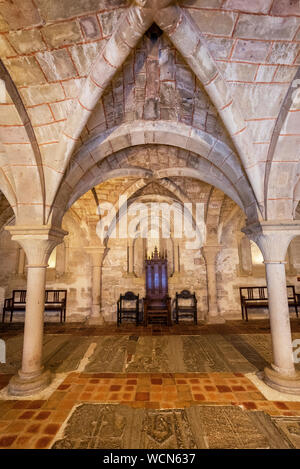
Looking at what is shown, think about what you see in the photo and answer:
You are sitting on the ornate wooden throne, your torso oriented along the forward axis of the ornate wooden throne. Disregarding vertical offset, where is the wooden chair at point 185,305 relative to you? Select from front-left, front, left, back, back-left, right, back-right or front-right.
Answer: left

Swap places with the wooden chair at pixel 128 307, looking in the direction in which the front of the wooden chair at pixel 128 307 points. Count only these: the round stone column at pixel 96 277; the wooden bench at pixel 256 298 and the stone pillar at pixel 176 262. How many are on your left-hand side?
2

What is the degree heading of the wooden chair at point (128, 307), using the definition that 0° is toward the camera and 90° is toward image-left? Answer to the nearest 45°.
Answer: approximately 0°

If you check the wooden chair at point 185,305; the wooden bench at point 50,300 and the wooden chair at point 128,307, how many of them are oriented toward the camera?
3

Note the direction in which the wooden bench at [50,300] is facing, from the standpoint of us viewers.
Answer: facing the viewer

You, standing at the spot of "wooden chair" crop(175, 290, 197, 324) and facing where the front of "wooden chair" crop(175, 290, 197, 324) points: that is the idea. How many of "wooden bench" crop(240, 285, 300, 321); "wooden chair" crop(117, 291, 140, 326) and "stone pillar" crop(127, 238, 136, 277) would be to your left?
1

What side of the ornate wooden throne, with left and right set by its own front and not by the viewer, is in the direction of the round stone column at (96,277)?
right

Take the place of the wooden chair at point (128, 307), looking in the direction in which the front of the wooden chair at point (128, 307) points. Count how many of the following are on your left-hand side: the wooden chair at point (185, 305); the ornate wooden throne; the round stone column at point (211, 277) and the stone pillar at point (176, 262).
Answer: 4

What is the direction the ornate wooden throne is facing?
toward the camera

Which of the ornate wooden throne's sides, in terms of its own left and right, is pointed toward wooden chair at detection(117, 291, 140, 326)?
right

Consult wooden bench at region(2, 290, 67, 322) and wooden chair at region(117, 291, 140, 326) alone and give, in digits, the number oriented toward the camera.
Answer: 2

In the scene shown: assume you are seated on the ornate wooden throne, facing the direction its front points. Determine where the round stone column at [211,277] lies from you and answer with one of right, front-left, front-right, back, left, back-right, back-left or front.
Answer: left

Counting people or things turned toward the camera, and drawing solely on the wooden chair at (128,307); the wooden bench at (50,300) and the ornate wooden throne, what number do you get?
3

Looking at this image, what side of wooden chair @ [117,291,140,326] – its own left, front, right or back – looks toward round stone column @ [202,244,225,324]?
left
